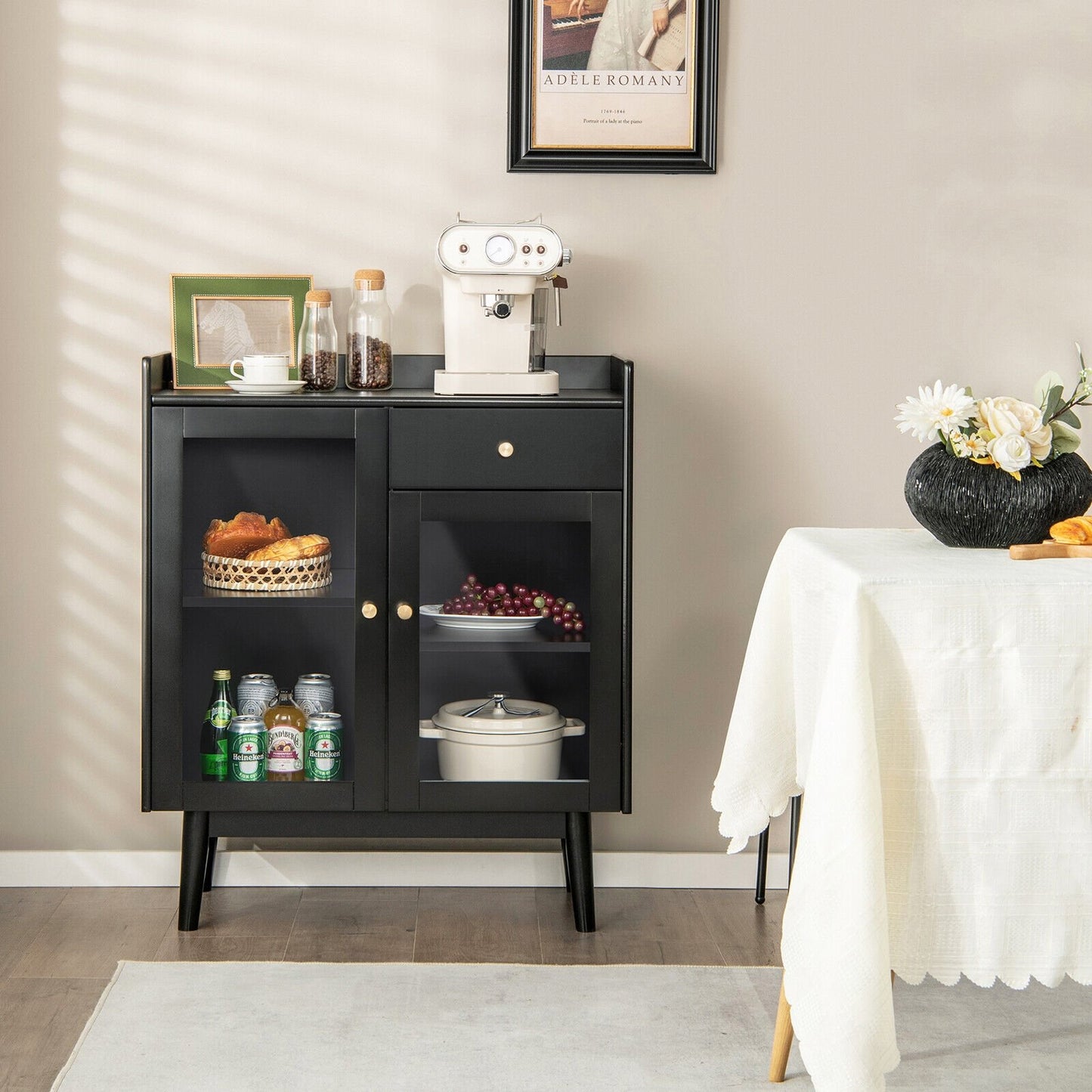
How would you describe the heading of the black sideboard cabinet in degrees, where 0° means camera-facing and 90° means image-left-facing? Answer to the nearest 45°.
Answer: approximately 0°
